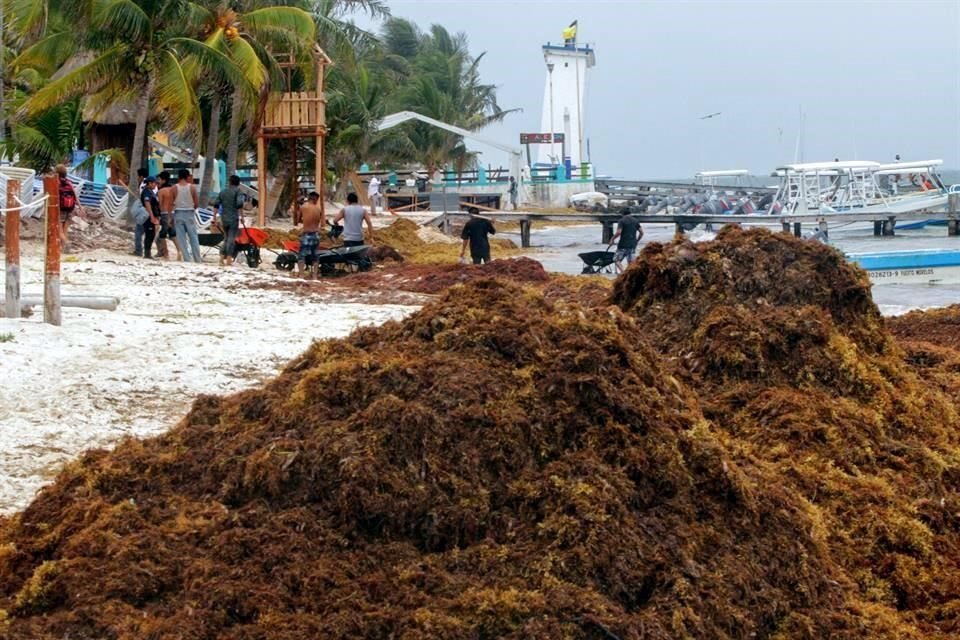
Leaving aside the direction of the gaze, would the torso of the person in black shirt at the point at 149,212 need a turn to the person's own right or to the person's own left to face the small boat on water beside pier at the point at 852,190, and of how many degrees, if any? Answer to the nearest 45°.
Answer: approximately 45° to the person's own left

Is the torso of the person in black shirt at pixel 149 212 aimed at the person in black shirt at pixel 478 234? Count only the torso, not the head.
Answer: yes

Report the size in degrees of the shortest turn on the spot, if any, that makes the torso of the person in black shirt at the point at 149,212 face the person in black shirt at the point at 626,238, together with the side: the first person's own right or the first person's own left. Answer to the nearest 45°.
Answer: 0° — they already face them

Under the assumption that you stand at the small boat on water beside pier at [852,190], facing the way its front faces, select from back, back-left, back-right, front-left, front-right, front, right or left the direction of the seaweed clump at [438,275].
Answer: right

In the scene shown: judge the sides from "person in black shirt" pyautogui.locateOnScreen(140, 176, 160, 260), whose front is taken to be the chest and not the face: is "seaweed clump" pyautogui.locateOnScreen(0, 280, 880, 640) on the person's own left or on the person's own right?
on the person's own right

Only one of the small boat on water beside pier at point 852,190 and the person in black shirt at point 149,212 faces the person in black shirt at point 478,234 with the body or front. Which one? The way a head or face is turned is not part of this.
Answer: the person in black shirt at point 149,212

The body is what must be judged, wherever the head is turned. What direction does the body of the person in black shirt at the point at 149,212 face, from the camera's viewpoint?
to the viewer's right

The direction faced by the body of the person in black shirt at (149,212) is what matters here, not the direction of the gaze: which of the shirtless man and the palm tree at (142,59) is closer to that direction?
the shirtless man

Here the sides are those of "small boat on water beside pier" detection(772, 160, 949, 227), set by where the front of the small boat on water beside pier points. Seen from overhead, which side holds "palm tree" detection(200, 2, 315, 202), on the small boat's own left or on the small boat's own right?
on the small boat's own right

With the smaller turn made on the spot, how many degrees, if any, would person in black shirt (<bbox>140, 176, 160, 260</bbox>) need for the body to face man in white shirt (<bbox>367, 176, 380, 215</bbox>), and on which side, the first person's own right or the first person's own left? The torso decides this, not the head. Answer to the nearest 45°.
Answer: approximately 90° to the first person's own left

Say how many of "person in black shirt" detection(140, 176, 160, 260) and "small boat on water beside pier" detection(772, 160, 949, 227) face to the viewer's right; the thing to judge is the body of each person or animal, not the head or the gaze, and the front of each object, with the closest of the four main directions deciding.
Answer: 2

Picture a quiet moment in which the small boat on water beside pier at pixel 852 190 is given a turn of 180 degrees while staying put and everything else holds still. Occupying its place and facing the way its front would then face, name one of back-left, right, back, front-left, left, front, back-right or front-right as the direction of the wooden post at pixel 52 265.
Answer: left

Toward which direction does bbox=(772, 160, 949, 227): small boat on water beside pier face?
to the viewer's right
